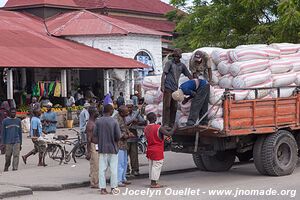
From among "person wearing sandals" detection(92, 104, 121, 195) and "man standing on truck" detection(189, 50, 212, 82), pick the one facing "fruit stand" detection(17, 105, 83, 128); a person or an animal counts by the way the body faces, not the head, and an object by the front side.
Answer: the person wearing sandals

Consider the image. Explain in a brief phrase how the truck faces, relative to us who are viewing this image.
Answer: facing away from the viewer and to the right of the viewer

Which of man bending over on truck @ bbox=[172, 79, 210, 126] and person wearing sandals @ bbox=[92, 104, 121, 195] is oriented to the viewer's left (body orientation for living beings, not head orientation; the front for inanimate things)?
the man bending over on truck

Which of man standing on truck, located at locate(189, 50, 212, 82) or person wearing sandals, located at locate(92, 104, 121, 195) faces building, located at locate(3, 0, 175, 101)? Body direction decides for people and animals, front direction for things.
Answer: the person wearing sandals

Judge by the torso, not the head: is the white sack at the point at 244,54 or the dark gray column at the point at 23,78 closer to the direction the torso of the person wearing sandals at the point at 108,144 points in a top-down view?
the dark gray column

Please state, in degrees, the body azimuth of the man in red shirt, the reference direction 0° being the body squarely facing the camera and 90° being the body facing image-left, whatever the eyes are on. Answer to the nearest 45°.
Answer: approximately 225°

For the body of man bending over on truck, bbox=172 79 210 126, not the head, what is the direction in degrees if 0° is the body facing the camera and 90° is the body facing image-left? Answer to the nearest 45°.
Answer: approximately 90°

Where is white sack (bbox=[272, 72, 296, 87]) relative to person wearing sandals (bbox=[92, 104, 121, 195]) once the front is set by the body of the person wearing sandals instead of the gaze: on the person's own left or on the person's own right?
on the person's own right

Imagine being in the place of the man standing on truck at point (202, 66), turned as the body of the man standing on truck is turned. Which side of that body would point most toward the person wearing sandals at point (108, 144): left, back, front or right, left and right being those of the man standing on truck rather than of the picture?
front

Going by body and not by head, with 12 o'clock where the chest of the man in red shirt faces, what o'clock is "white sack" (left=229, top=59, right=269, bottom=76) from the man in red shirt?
The white sack is roughly at 1 o'clock from the man in red shirt.

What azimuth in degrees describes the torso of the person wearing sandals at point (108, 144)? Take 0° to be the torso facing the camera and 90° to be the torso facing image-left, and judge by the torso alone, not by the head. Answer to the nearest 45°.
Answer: approximately 180°

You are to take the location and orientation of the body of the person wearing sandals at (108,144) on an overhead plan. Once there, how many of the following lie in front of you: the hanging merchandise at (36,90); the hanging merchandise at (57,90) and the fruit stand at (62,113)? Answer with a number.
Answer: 3
